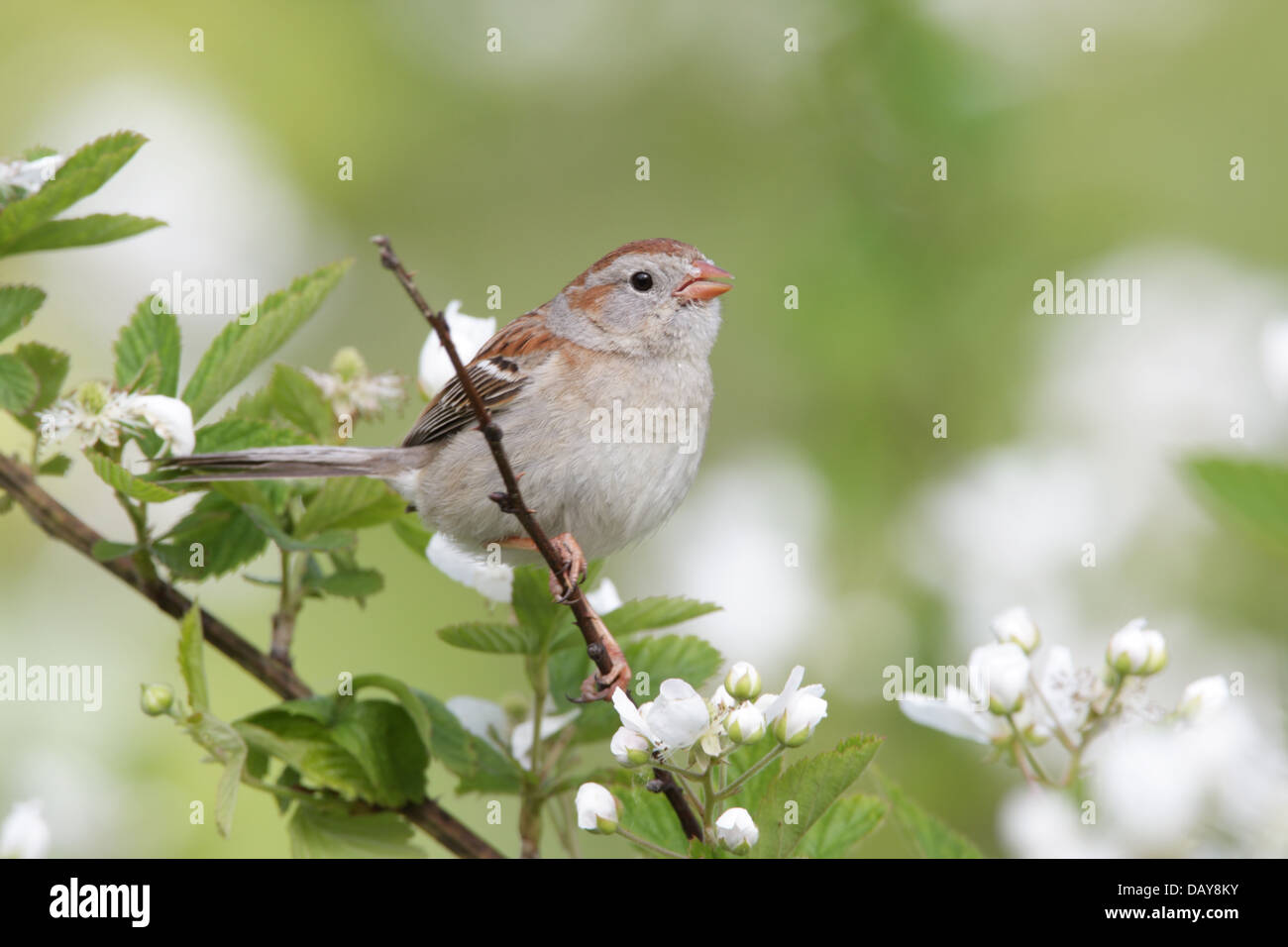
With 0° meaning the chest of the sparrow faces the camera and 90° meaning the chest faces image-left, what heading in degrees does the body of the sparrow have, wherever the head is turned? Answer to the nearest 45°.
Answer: approximately 270°

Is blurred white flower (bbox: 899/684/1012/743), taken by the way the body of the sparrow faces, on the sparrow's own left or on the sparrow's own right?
on the sparrow's own left

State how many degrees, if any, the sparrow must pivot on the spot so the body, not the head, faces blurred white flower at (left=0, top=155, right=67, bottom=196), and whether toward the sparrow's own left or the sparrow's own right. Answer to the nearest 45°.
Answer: approximately 135° to the sparrow's own right

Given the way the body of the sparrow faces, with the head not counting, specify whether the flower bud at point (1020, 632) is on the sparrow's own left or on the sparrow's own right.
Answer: on the sparrow's own left
